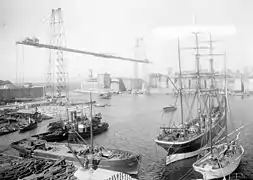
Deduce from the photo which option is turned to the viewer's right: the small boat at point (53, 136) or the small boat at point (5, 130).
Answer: the small boat at point (5, 130)

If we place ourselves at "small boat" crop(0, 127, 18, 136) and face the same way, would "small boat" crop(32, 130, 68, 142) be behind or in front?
in front

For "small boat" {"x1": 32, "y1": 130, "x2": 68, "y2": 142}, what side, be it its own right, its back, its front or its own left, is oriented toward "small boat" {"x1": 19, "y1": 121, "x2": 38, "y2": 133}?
front

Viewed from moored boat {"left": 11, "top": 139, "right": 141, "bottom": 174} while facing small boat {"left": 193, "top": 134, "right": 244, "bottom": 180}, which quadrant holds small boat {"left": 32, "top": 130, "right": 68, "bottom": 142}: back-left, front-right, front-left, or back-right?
back-left

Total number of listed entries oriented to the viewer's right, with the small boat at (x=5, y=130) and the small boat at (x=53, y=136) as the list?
1

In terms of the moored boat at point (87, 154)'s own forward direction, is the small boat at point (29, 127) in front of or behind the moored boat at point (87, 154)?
behind

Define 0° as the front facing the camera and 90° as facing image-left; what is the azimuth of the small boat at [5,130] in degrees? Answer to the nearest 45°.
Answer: approximately 270°

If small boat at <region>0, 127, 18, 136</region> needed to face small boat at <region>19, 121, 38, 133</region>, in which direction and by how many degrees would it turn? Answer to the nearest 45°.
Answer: approximately 45° to its left

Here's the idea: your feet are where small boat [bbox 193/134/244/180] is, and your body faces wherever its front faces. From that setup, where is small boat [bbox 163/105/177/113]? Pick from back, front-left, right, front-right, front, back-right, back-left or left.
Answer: left

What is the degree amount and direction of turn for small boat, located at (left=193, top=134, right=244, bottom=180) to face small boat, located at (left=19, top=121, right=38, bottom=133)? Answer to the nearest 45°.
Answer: approximately 135° to its left
